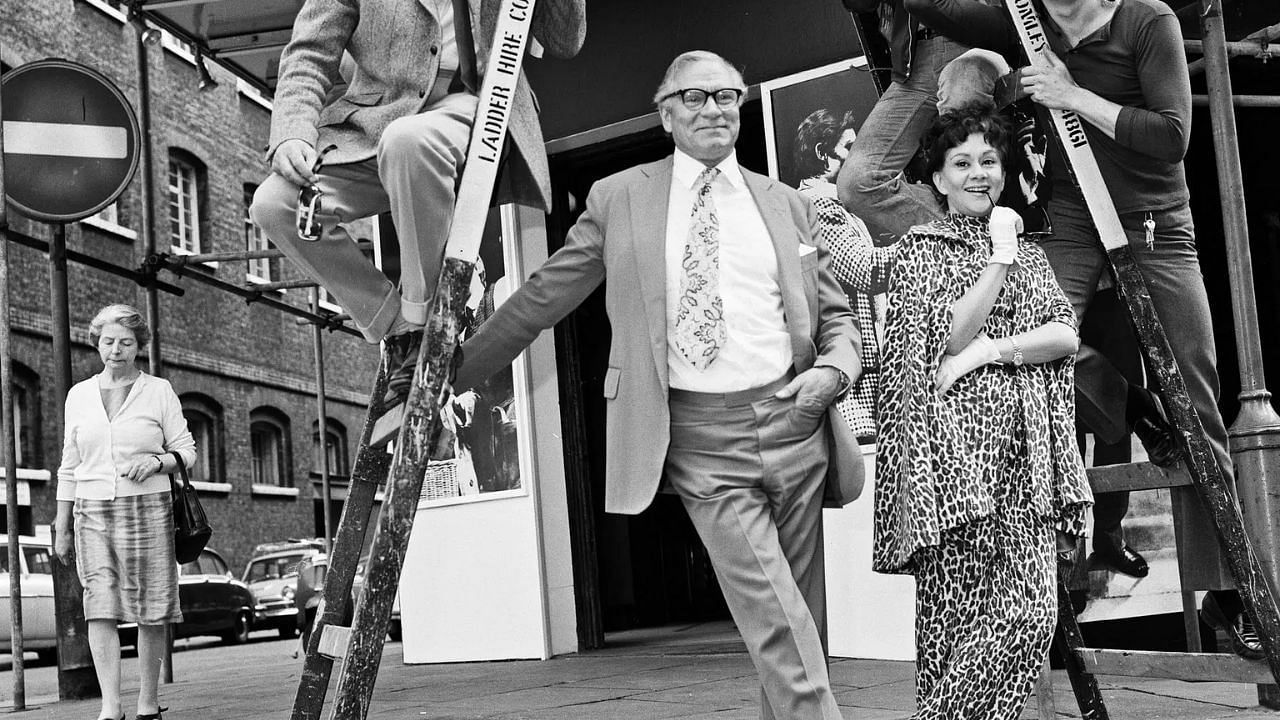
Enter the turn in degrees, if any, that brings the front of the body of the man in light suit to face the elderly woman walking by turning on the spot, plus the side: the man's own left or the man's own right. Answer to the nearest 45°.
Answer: approximately 135° to the man's own right

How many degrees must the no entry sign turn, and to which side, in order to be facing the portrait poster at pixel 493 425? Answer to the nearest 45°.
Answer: approximately 90° to its left

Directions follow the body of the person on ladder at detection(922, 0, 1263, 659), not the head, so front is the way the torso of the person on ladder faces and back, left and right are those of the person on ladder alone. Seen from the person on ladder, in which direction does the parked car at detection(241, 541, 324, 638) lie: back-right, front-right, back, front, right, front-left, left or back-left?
right
